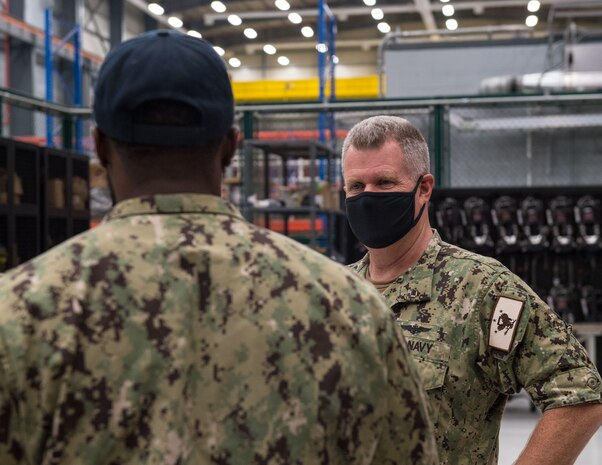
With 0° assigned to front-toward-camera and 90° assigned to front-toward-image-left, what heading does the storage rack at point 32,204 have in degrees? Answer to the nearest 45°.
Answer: approximately 315°

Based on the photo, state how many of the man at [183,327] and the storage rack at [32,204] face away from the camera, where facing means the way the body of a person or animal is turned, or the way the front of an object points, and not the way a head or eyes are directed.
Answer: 1

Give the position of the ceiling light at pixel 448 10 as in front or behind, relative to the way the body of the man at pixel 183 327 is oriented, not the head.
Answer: in front

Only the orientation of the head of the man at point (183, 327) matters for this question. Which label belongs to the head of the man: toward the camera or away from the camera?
away from the camera

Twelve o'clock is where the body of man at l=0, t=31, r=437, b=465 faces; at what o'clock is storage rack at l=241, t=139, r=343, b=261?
The storage rack is roughly at 12 o'clock from the man.

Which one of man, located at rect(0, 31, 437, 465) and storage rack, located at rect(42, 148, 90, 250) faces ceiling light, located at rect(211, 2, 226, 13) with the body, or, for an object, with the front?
the man

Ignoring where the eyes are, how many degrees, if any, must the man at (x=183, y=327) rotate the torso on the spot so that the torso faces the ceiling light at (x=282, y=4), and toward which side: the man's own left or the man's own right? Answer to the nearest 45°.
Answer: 0° — they already face it

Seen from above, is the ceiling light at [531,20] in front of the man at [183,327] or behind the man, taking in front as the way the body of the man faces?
in front

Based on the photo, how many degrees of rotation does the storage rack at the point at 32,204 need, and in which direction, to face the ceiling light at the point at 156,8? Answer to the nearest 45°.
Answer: approximately 135° to its left

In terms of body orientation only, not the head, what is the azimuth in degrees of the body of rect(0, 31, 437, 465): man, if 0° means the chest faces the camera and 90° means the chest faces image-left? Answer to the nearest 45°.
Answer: approximately 180°

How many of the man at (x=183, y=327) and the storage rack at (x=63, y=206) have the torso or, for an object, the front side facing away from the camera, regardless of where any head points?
1

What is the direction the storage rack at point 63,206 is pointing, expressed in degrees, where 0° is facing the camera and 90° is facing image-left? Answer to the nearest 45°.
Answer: approximately 315°

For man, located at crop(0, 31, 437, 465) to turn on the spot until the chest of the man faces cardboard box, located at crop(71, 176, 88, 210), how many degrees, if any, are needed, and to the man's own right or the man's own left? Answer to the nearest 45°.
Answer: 0° — they already face it

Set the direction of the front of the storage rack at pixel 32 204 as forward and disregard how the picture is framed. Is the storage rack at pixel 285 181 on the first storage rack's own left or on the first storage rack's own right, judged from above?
on the first storage rack's own left
